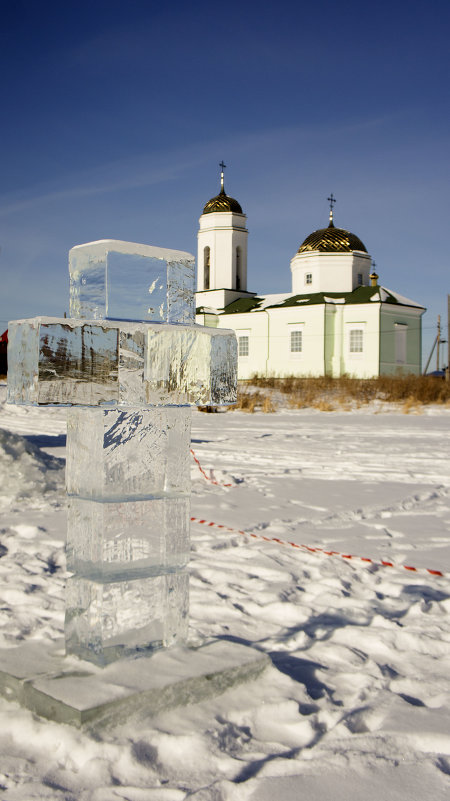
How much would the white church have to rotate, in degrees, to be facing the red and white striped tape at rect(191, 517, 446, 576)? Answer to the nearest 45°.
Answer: approximately 135° to its left

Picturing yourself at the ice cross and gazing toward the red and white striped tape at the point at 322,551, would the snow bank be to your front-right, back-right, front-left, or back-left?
front-left

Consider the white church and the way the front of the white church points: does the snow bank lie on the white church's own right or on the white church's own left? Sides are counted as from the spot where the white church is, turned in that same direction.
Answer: on the white church's own left

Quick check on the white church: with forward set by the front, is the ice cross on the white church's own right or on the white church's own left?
on the white church's own left

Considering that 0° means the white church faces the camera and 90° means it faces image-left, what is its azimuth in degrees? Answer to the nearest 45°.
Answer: approximately 135°
